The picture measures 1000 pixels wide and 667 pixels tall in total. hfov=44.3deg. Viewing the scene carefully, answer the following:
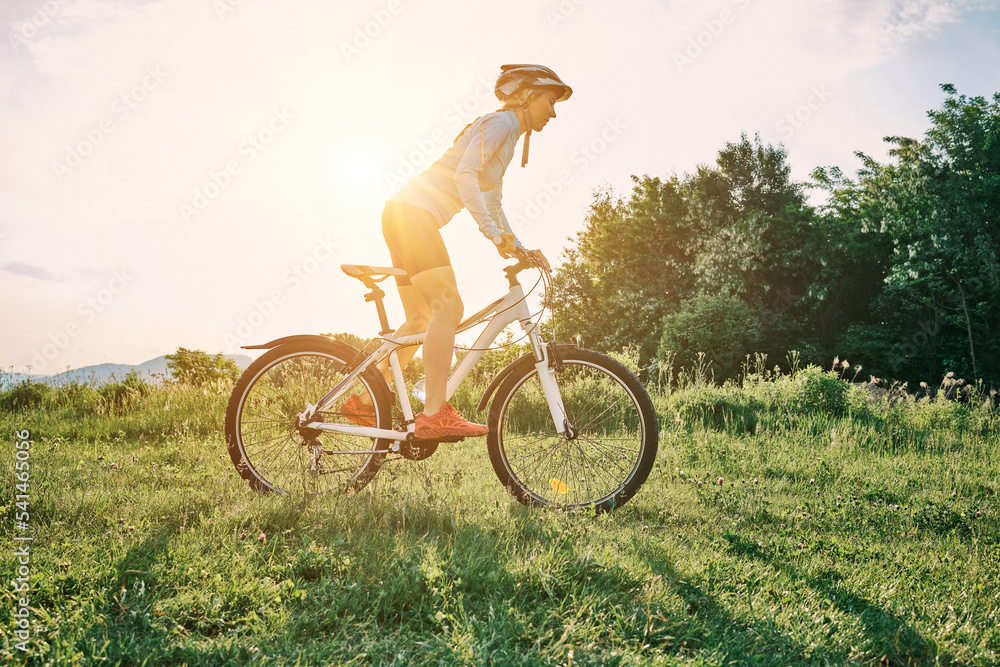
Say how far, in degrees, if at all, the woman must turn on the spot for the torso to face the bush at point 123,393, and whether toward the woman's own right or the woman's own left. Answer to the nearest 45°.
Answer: approximately 135° to the woman's own left

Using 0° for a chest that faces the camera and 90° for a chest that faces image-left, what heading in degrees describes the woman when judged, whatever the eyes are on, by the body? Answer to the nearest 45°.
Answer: approximately 270°

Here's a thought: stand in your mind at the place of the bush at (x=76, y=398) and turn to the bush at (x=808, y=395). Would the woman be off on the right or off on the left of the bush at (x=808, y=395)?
right

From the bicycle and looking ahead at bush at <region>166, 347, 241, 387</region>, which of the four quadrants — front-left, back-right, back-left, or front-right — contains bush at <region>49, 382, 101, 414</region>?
front-left

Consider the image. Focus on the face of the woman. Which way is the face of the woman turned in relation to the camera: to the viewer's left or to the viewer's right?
to the viewer's right

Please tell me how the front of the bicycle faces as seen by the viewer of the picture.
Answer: facing to the right of the viewer
